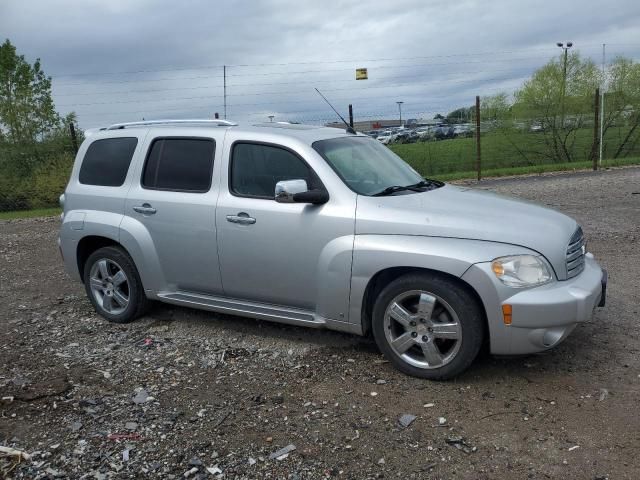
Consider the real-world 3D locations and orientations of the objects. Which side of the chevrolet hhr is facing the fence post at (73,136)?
back

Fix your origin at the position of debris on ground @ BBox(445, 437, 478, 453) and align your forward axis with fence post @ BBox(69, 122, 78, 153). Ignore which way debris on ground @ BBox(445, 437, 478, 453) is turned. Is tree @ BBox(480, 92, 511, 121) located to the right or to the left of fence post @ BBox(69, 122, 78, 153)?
right

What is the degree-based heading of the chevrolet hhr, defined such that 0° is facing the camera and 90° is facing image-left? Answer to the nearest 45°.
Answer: approximately 315°
